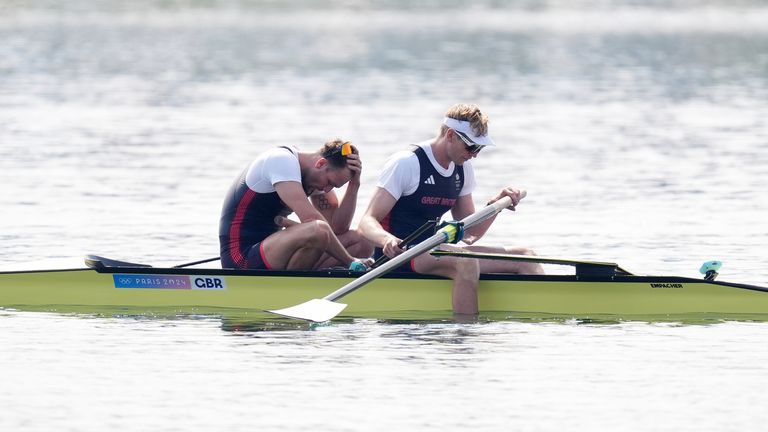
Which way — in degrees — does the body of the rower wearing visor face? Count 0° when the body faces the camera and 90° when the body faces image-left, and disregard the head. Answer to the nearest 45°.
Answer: approximately 315°
